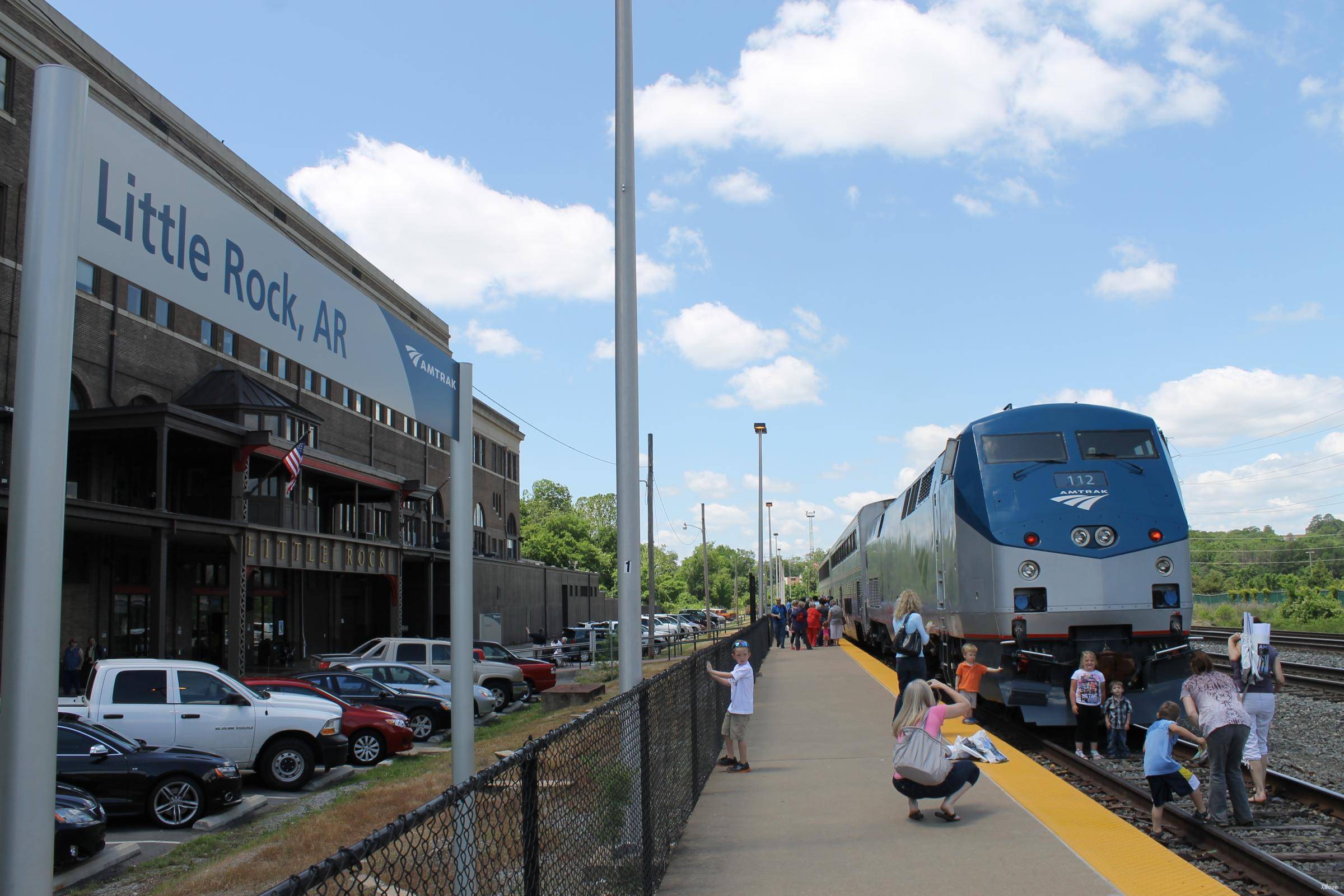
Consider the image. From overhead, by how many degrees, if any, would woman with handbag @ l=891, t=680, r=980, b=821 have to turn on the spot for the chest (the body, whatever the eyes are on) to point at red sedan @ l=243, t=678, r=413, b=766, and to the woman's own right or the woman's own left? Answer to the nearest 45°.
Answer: approximately 90° to the woman's own left

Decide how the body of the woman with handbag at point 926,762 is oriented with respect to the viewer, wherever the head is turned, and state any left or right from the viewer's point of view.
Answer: facing away from the viewer and to the right of the viewer

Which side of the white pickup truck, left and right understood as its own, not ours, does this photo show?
right

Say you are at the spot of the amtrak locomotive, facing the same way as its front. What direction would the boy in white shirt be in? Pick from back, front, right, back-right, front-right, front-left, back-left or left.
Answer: front-right

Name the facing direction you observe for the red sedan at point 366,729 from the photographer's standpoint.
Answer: facing to the right of the viewer

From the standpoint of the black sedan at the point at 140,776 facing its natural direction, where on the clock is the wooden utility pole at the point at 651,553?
The wooden utility pole is roughly at 10 o'clock from the black sedan.

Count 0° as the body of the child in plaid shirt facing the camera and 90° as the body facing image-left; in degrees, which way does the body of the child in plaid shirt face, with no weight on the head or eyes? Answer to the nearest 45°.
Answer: approximately 0°

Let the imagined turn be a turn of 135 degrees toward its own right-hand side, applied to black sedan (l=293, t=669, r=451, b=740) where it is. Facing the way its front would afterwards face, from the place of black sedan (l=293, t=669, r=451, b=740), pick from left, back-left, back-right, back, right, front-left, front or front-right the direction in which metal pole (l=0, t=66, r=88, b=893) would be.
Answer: front-left

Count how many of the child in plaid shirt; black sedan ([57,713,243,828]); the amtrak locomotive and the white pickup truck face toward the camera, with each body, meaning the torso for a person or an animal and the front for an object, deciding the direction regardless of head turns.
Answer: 2

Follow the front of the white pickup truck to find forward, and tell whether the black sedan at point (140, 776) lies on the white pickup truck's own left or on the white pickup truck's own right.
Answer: on the white pickup truck's own right

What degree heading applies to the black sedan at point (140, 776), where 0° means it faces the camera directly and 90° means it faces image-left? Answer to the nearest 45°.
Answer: approximately 270°
